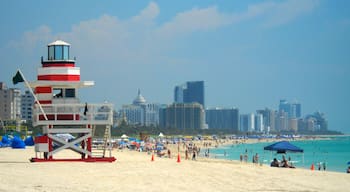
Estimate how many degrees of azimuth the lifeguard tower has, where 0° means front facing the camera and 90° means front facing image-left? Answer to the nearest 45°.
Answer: approximately 270°

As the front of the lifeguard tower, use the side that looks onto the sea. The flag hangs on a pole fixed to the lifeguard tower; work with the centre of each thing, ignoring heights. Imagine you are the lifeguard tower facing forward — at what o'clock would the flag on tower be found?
The flag on tower is roughly at 6 o'clock from the lifeguard tower.
